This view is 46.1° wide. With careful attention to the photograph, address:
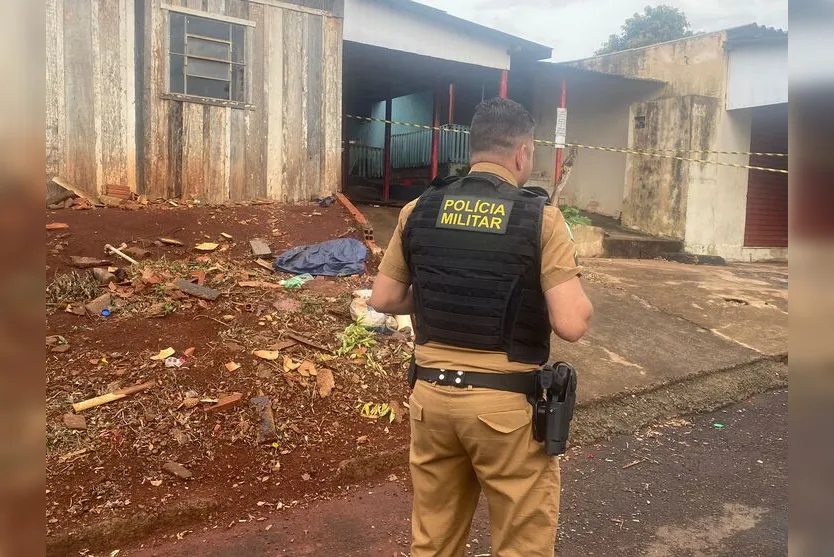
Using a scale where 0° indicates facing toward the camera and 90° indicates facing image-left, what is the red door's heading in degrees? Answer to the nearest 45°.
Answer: approximately 0°

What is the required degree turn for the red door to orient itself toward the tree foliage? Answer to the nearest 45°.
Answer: approximately 180°

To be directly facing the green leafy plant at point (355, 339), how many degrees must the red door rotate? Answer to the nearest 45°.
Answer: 0° — it already faces it

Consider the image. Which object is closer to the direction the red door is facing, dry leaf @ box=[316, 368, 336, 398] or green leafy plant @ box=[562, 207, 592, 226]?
the dry leaf

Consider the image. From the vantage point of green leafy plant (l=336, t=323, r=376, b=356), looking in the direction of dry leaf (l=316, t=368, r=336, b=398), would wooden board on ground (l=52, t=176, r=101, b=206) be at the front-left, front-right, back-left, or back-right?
back-right

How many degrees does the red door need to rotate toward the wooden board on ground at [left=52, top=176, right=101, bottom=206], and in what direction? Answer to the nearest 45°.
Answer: approximately 45° to its right

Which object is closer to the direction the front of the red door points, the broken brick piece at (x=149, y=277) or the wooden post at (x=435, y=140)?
the broken brick piece
